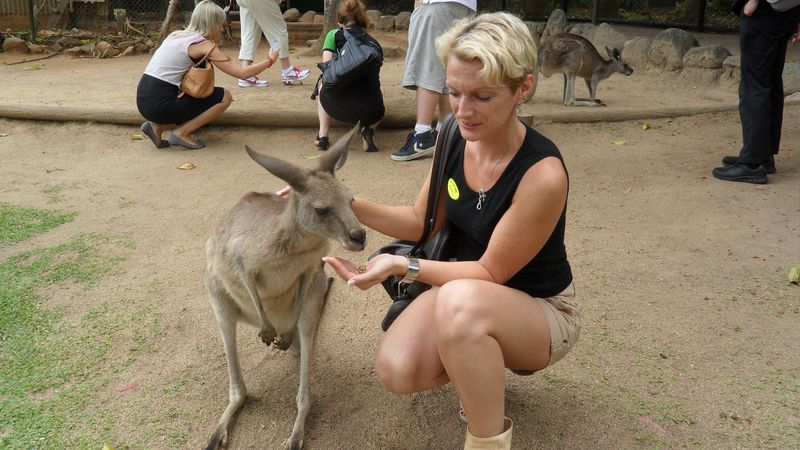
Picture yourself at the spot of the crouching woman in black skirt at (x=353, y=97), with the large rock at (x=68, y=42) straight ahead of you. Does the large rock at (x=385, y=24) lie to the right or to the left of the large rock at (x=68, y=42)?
right

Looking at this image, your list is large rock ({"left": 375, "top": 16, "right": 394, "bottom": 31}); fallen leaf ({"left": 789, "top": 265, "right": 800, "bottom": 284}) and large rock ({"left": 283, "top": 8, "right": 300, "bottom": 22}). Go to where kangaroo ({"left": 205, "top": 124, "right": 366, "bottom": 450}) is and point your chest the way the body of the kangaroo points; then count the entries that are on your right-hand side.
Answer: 0

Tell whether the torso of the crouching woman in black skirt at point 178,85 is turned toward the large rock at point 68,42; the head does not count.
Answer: no

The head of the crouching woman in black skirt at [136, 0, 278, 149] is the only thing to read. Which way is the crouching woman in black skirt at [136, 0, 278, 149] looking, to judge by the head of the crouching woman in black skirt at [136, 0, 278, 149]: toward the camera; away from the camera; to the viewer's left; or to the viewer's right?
to the viewer's right

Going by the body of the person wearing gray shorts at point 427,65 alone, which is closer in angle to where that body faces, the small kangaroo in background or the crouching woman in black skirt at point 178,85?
the crouching woman in black skirt

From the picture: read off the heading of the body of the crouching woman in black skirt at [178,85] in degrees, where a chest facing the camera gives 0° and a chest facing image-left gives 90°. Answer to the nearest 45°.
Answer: approximately 270°

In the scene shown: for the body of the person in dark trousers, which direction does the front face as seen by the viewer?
to the viewer's left

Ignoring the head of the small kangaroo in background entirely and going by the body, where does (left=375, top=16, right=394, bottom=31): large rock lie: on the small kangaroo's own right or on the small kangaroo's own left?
on the small kangaroo's own left

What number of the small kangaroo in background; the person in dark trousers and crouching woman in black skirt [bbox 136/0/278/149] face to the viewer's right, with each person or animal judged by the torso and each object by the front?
2

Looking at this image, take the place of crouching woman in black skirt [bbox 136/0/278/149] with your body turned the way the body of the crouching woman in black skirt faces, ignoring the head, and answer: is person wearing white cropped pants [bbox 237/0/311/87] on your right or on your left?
on your left

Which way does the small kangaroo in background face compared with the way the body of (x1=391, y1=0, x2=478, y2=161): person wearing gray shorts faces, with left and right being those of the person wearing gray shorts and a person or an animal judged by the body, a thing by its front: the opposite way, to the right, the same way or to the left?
the opposite way

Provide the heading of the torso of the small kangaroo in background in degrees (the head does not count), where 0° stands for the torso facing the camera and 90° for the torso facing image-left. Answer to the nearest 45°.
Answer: approximately 270°

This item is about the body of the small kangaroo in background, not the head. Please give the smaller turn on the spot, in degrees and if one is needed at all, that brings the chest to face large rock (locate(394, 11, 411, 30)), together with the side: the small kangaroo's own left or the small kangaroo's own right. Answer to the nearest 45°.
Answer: approximately 135° to the small kangaroo's own left

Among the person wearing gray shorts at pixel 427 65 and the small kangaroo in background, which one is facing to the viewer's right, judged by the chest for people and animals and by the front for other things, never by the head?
the small kangaroo in background
